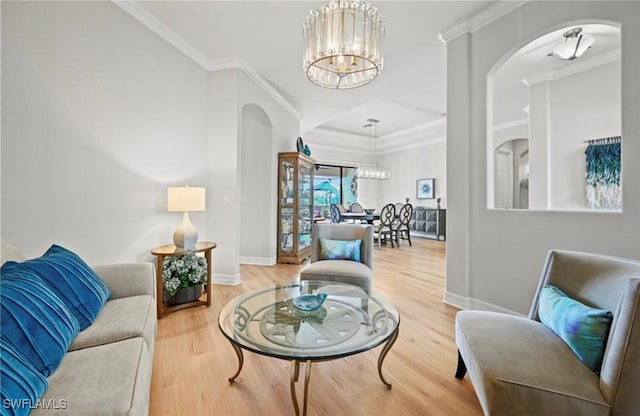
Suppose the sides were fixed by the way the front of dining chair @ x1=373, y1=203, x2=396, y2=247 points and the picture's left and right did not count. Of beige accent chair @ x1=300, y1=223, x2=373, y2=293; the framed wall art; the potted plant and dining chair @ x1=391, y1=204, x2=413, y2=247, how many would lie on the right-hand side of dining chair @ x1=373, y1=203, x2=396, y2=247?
2

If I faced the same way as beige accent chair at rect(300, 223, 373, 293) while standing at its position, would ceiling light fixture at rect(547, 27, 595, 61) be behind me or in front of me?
behind

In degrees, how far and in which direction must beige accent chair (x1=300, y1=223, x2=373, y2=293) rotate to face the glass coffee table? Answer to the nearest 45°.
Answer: approximately 45° to its left

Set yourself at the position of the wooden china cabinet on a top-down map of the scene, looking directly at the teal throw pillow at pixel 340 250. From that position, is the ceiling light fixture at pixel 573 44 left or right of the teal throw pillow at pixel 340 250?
left

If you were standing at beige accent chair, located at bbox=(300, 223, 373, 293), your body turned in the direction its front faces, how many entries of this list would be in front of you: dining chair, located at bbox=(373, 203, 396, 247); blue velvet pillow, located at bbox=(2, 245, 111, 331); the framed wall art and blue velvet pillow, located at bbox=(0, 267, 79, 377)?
2

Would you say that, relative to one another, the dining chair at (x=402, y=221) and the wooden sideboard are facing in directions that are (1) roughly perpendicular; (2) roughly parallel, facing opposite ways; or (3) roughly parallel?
roughly perpendicular

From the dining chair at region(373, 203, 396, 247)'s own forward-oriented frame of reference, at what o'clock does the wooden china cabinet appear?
The wooden china cabinet is roughly at 9 o'clock from the dining chair.

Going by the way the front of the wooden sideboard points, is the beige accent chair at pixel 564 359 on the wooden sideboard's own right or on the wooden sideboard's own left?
on the wooden sideboard's own left

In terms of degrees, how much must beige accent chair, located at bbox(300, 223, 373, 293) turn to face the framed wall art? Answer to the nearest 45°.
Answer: approximately 180°

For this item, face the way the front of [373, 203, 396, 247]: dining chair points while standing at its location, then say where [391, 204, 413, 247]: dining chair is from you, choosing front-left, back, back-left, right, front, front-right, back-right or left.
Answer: right

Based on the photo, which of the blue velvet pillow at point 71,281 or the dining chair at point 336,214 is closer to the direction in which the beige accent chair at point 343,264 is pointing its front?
the blue velvet pillow

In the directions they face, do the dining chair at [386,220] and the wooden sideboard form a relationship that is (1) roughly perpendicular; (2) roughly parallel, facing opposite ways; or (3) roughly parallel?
roughly perpendicular
